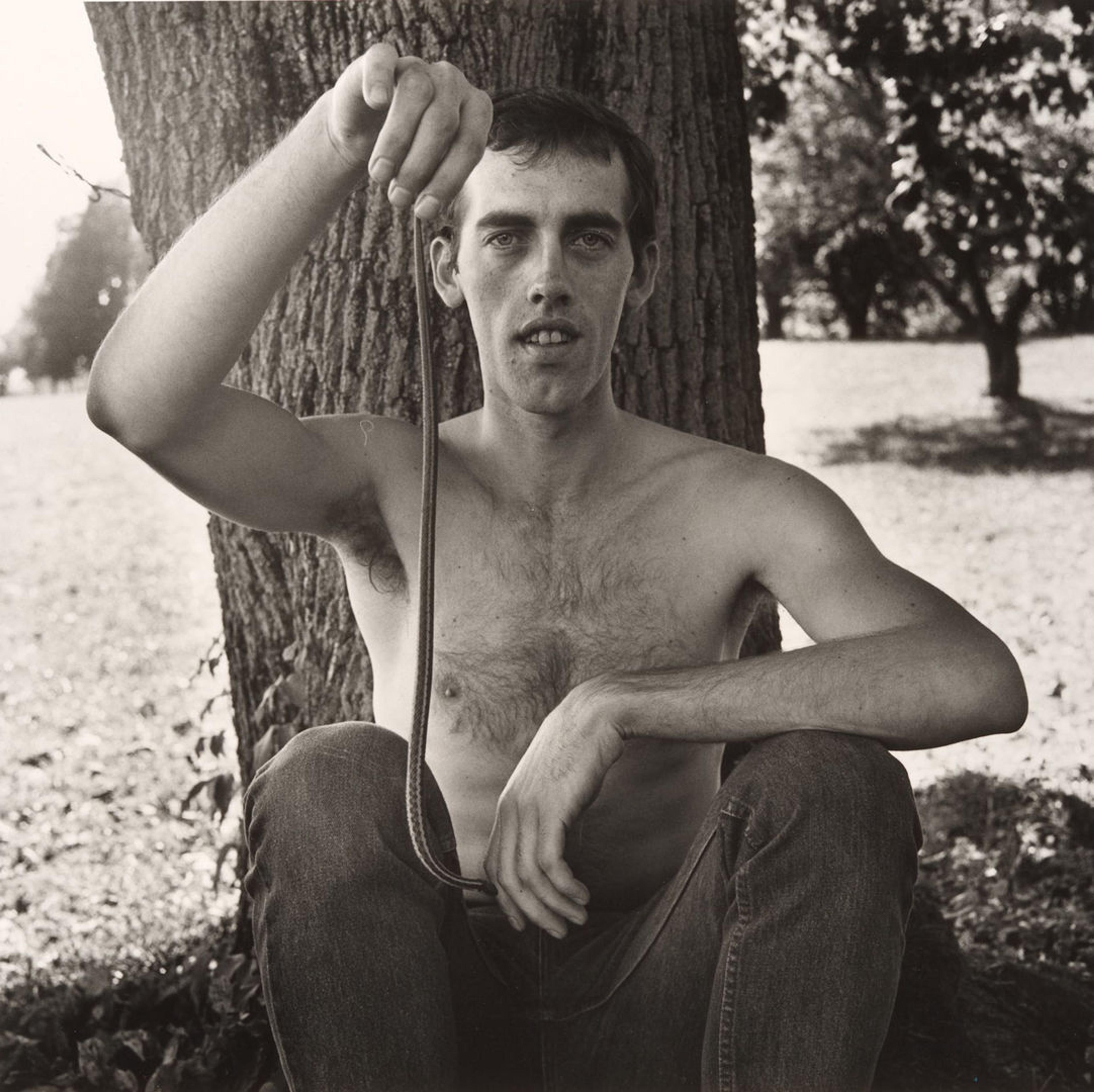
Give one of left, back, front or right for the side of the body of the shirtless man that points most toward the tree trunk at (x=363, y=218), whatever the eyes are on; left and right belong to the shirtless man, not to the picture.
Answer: back

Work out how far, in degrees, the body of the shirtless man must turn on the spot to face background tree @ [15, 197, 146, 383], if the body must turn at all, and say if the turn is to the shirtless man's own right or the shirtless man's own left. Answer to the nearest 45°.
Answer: approximately 135° to the shirtless man's own right

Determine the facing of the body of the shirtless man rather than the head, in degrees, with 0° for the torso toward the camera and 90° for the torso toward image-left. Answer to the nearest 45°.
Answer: approximately 0°

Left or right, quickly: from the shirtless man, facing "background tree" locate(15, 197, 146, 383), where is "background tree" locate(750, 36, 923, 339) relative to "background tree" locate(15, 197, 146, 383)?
right

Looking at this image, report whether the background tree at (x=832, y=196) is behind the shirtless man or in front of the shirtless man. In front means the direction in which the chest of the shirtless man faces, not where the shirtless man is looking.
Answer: behind

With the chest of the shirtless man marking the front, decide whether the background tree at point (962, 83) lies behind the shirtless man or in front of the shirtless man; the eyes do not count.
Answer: behind
